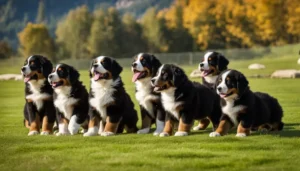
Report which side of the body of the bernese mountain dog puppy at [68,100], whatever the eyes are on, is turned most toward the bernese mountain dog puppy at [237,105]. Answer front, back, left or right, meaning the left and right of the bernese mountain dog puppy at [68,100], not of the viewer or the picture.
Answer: left

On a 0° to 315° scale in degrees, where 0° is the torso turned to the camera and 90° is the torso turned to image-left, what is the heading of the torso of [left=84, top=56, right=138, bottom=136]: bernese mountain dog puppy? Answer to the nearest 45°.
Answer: approximately 45°

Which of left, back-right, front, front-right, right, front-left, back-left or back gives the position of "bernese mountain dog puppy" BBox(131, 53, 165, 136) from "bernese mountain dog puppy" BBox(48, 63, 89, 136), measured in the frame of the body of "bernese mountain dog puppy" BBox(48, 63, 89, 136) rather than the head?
back-left

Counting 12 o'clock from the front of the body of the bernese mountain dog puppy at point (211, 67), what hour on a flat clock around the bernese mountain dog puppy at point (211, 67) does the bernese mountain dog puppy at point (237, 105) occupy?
the bernese mountain dog puppy at point (237, 105) is roughly at 10 o'clock from the bernese mountain dog puppy at point (211, 67).

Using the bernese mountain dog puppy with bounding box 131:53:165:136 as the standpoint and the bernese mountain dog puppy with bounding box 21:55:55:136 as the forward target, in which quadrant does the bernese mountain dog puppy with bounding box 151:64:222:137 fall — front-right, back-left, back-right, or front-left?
back-left

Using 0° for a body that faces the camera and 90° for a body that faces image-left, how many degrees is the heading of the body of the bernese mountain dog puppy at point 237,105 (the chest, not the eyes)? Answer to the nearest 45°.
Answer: approximately 45°

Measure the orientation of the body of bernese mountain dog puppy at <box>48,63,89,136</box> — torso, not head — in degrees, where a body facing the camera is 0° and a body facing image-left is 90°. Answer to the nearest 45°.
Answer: approximately 45°
